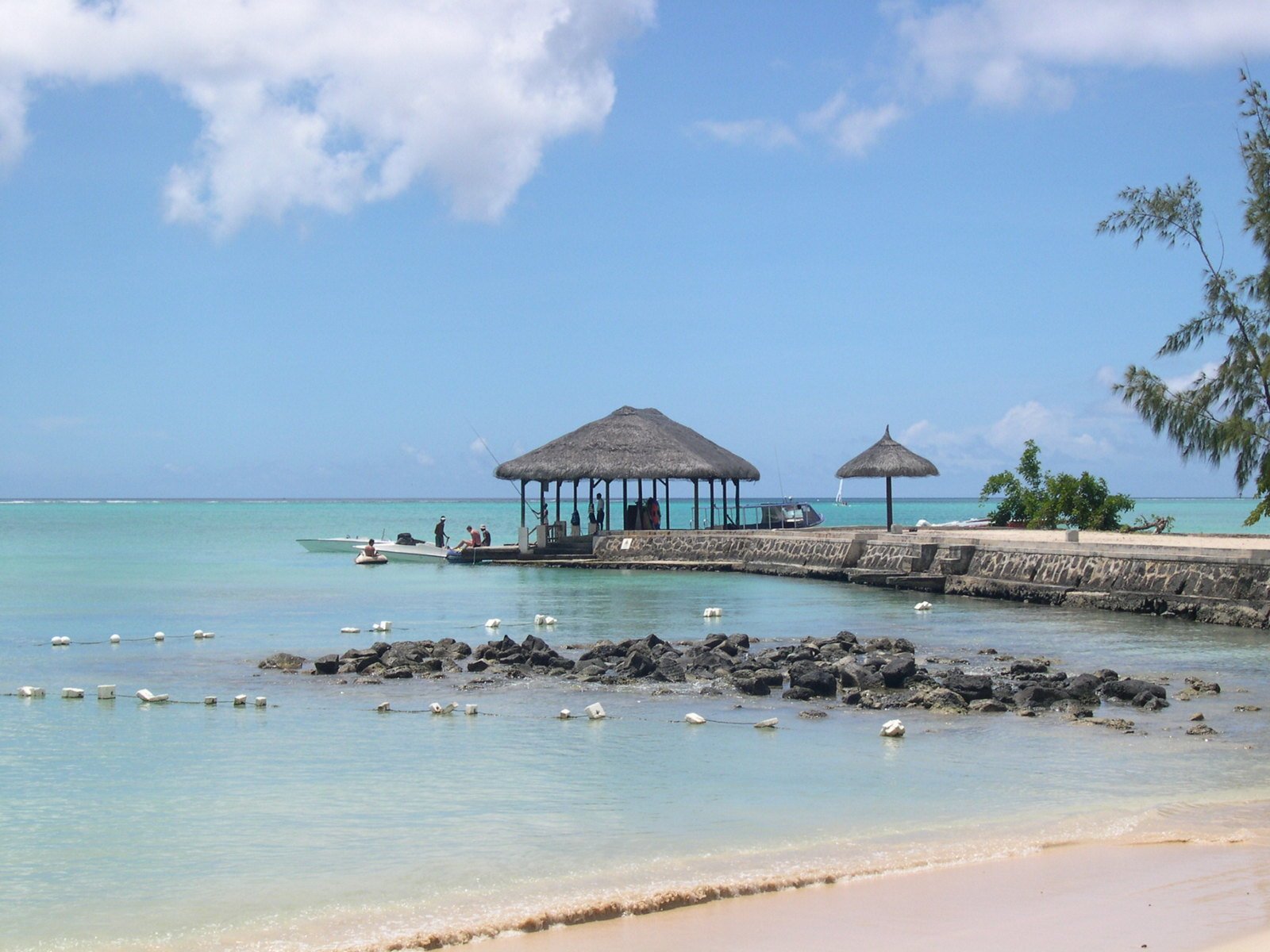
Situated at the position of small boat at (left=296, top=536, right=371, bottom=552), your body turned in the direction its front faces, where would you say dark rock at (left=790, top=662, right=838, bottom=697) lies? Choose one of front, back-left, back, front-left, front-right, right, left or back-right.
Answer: left

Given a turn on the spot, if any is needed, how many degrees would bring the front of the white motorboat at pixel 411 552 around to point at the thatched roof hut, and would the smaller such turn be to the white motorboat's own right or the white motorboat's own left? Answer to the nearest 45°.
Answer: approximately 135° to the white motorboat's own left

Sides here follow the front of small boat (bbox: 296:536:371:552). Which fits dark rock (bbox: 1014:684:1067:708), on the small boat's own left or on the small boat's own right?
on the small boat's own left

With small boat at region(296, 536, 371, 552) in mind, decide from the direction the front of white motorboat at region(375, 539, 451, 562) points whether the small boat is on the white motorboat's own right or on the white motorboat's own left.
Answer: on the white motorboat's own right

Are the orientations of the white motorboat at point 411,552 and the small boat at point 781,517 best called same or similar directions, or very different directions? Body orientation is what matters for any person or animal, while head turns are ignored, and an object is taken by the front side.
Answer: very different directions

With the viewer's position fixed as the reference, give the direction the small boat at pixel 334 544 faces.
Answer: facing to the left of the viewer

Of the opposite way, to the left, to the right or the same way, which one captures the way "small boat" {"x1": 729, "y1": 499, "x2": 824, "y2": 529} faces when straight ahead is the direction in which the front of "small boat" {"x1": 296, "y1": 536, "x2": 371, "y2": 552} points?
the opposite way

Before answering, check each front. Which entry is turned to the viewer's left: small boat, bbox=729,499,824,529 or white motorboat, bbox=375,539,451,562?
the white motorboat

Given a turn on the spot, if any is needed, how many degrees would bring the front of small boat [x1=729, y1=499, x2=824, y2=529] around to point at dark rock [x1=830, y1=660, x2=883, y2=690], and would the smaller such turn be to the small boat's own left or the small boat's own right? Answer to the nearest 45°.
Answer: approximately 90° to the small boat's own right

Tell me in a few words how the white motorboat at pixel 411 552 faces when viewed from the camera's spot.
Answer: facing to the left of the viewer

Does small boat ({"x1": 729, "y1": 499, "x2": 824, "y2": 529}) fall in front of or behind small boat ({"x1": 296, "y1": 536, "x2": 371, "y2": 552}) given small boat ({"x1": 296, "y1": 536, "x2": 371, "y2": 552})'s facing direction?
behind

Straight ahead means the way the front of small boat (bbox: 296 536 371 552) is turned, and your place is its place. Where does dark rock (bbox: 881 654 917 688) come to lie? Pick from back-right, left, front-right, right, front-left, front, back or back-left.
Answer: left

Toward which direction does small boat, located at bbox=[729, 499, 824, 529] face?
to the viewer's right

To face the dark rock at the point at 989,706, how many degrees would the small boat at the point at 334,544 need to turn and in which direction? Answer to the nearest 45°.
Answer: approximately 90° to its left
